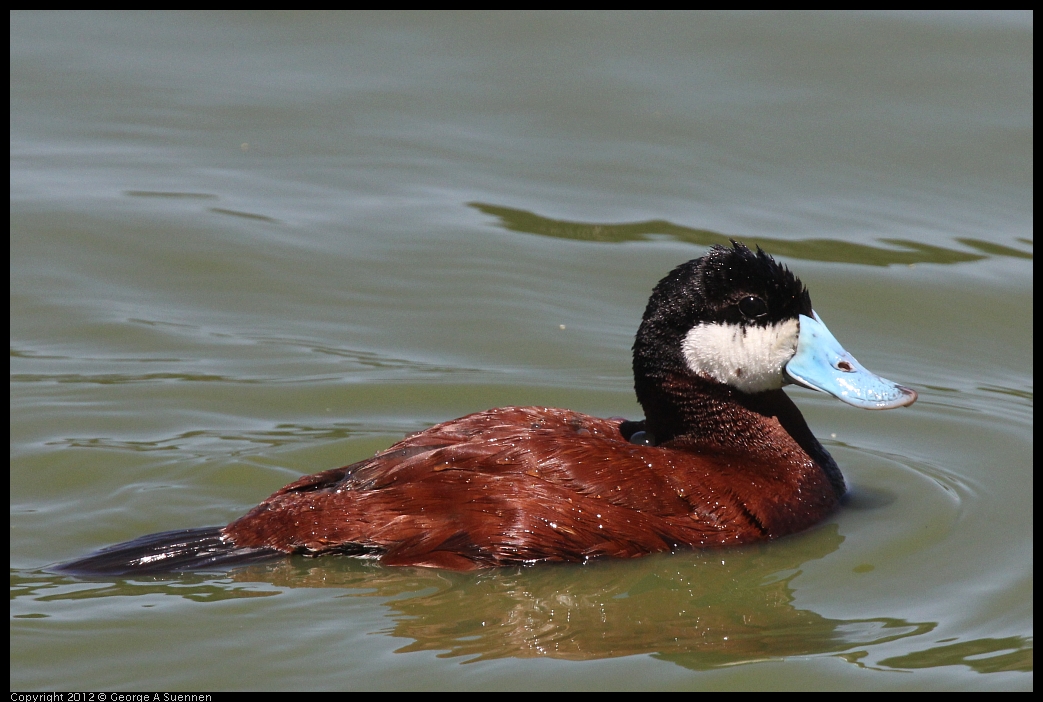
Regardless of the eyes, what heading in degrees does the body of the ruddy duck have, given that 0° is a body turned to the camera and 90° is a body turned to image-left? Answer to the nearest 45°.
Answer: approximately 270°
